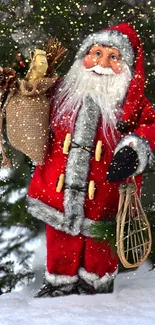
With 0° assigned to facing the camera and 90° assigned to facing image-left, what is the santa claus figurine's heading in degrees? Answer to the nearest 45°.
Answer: approximately 0°
